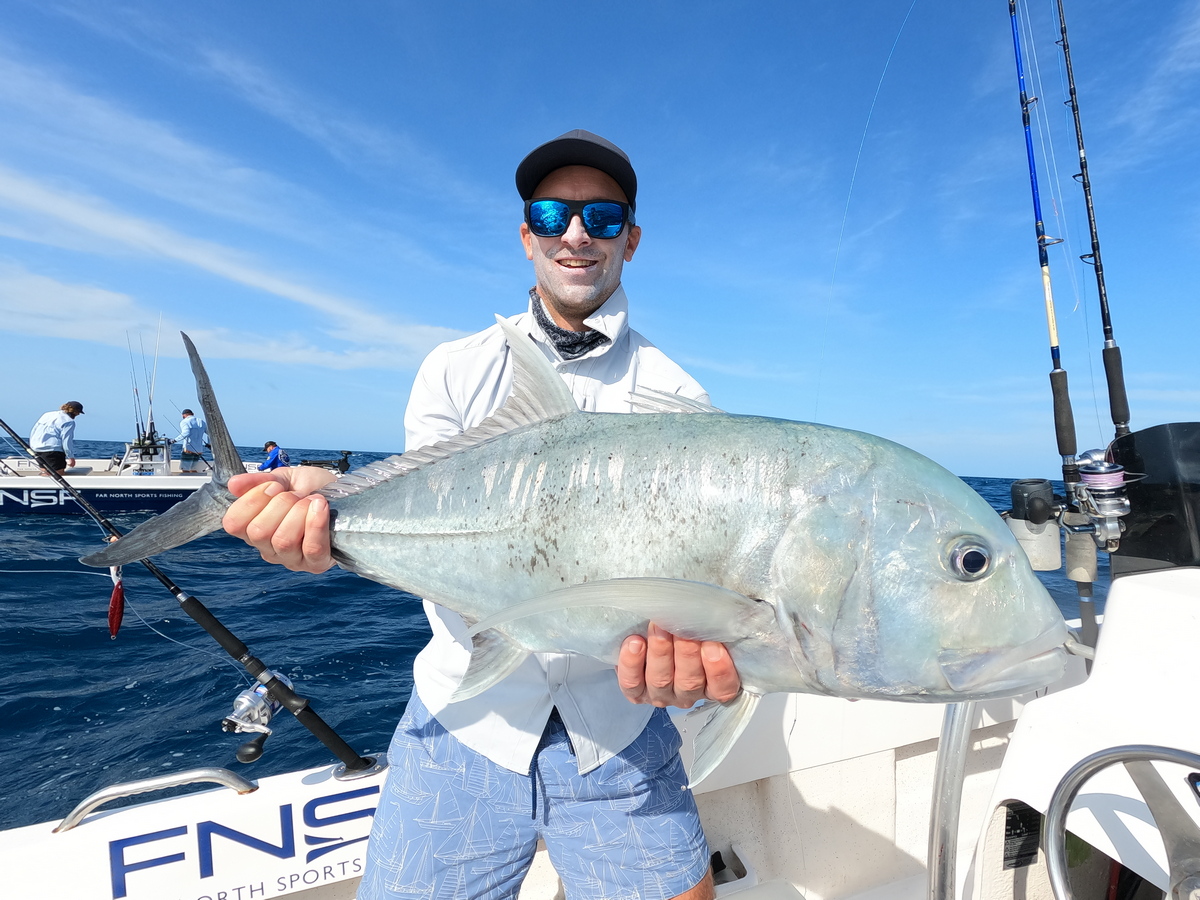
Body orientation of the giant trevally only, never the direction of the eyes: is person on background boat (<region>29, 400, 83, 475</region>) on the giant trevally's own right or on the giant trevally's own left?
on the giant trevally's own left

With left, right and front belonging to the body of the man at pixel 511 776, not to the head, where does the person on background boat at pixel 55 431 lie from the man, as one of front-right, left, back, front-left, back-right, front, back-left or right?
back-right

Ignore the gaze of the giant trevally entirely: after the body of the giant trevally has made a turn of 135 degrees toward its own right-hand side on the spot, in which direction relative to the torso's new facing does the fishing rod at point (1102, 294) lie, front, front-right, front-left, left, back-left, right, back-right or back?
back

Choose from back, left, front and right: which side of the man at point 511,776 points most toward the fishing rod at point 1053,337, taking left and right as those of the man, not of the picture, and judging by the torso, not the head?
left

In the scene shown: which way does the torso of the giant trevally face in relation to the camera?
to the viewer's right

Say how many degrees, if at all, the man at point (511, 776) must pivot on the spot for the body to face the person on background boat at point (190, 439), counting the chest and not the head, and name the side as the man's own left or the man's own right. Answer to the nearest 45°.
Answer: approximately 135° to the man's own right

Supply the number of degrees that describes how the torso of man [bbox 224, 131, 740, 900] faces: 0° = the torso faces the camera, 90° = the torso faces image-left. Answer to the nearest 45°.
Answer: approximately 0°

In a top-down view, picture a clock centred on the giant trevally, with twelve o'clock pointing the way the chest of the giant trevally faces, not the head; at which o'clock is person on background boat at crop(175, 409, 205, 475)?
The person on background boat is roughly at 8 o'clock from the giant trevally.
